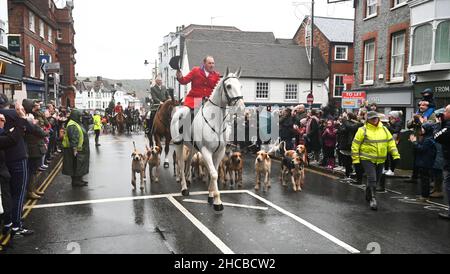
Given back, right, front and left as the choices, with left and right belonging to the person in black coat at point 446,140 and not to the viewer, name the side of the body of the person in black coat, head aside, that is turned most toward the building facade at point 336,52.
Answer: right

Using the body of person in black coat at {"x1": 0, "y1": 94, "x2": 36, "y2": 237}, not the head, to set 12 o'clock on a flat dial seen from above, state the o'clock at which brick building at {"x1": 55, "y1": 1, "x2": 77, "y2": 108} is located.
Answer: The brick building is roughly at 9 o'clock from the person in black coat.

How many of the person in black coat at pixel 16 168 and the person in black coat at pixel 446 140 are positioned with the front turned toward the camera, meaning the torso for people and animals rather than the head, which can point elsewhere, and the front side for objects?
0

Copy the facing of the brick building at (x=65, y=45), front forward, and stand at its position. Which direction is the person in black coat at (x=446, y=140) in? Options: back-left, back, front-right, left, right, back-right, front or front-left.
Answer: right

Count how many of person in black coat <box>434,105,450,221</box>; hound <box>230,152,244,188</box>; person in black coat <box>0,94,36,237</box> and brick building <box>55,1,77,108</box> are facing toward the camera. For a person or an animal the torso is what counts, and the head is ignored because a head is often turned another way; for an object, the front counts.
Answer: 1

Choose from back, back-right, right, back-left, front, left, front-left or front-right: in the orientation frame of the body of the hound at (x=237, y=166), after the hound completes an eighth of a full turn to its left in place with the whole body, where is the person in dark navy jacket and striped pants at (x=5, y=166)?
right

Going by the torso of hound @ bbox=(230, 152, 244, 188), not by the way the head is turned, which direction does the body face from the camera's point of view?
toward the camera

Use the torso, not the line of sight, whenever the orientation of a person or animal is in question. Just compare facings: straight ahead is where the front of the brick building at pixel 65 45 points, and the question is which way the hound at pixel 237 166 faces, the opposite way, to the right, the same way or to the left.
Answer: to the right

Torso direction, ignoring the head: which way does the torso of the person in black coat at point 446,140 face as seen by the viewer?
to the viewer's left

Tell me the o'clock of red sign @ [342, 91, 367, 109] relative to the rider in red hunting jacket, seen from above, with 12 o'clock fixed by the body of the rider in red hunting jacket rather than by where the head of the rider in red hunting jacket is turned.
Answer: The red sign is roughly at 9 o'clock from the rider in red hunting jacket.

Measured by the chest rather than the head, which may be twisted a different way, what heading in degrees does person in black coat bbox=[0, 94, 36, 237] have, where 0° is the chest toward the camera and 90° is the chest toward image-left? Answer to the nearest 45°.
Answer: approximately 270°

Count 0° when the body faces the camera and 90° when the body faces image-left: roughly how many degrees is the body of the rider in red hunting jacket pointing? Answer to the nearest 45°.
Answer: approximately 315°

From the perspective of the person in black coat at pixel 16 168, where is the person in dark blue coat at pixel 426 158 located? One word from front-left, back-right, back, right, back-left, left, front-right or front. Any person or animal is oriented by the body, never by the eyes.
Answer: front

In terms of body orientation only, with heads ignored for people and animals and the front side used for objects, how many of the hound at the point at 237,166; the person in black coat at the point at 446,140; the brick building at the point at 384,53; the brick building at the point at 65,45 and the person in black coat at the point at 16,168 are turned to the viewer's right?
2

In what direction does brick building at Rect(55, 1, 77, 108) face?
to the viewer's right
